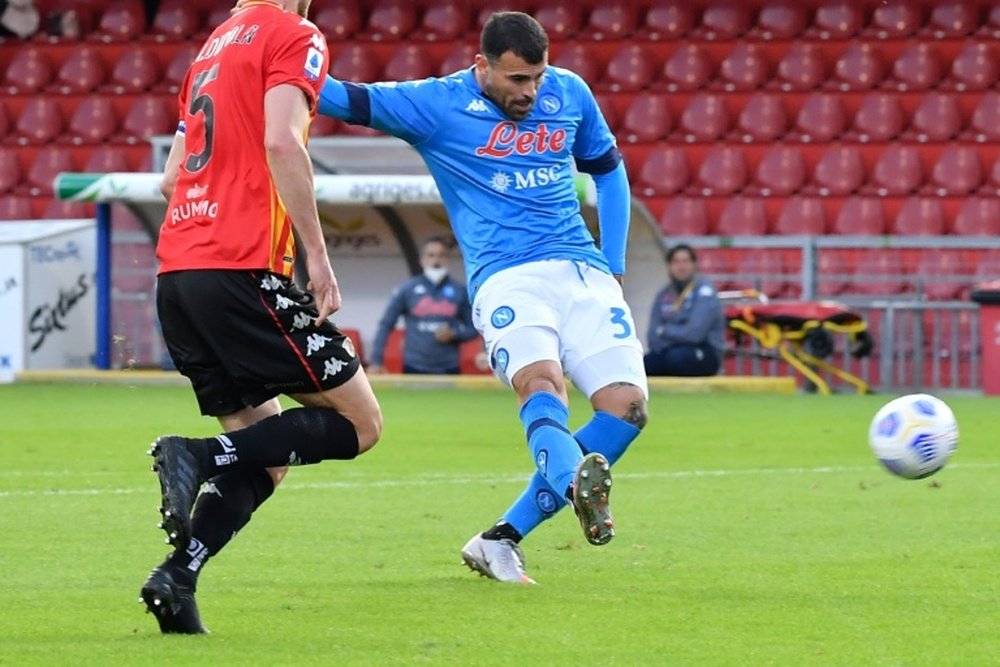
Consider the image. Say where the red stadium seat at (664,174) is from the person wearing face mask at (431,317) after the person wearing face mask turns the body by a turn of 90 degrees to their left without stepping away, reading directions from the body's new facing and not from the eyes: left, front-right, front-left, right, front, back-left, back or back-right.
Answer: front-left

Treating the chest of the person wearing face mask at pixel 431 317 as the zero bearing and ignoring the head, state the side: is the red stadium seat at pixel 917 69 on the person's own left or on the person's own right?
on the person's own left

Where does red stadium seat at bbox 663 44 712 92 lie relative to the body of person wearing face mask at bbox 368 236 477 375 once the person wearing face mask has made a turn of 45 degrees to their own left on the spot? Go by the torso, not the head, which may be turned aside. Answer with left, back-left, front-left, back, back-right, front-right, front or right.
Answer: left

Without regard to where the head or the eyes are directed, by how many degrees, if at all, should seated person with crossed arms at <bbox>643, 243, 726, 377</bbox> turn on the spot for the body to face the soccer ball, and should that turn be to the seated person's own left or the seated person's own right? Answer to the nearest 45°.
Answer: approximately 45° to the seated person's own left

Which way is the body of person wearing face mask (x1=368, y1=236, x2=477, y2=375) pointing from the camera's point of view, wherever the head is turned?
toward the camera

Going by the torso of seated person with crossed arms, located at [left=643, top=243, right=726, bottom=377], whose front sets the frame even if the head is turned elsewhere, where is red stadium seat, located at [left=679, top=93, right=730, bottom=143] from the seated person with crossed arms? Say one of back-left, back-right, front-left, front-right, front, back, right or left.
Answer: back-right

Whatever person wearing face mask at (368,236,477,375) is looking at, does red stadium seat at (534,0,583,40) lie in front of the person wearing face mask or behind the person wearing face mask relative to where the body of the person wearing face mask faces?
behind

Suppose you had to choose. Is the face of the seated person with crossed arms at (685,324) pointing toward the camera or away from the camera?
toward the camera

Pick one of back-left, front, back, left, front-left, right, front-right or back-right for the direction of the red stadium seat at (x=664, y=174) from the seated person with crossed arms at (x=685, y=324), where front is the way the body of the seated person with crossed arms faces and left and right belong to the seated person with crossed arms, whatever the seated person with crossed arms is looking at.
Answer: back-right

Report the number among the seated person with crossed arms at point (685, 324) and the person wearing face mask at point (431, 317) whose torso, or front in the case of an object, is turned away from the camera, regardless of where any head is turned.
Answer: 0

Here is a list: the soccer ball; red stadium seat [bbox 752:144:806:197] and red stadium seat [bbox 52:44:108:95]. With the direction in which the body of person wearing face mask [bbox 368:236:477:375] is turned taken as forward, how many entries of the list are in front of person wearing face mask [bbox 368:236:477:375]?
1

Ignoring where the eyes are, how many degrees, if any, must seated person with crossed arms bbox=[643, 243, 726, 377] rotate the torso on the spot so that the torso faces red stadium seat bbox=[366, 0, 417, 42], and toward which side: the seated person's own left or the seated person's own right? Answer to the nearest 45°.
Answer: approximately 90° to the seated person's own right

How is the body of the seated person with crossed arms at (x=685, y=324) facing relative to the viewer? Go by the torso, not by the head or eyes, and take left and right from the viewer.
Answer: facing the viewer and to the left of the viewer

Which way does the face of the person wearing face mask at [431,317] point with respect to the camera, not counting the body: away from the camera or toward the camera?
toward the camera

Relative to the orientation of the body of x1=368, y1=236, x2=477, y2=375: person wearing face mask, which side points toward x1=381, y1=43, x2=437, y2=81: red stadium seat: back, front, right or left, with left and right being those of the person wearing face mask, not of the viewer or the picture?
back

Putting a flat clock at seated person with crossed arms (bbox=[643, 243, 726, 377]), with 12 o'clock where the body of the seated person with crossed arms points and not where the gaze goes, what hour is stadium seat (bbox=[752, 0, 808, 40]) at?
The stadium seat is roughly at 5 o'clock from the seated person with crossed arms.

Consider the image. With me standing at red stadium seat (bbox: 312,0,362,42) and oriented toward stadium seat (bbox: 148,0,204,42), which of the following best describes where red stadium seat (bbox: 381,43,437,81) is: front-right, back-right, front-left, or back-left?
back-left

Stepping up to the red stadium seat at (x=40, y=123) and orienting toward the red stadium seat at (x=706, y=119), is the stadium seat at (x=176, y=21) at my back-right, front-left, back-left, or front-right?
front-left
